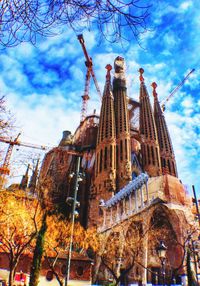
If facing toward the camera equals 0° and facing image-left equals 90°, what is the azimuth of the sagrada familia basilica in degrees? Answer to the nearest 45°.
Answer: approximately 315°

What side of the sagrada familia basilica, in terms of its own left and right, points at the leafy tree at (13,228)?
right

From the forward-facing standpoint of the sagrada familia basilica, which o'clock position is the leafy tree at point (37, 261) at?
The leafy tree is roughly at 2 o'clock from the sagrada familia basilica.
